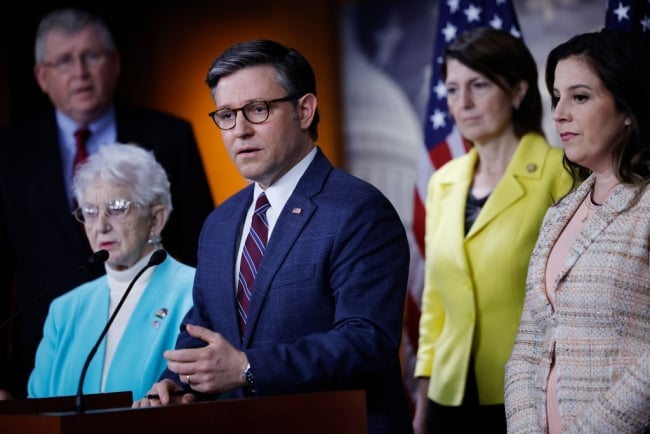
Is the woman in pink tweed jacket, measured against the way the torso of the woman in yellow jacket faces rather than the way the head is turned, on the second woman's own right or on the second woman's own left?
on the second woman's own left

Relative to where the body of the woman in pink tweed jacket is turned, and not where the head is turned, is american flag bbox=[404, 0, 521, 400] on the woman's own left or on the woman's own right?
on the woman's own right

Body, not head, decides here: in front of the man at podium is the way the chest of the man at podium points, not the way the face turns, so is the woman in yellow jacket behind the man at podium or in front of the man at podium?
behind

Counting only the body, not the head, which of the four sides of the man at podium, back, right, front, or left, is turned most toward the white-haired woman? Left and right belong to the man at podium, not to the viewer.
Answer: right

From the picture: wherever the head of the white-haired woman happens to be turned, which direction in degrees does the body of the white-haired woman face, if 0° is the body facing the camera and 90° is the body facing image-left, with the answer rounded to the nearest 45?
approximately 45°

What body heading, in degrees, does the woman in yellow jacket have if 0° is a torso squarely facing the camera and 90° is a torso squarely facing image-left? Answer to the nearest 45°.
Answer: approximately 45°

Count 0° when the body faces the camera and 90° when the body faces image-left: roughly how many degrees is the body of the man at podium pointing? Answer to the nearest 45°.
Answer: approximately 45°

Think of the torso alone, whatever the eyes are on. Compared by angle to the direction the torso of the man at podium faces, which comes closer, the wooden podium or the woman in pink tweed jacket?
the wooden podium

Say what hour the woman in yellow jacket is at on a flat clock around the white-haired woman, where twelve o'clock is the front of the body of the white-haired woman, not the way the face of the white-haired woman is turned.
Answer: The woman in yellow jacket is roughly at 8 o'clock from the white-haired woman.
